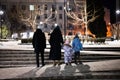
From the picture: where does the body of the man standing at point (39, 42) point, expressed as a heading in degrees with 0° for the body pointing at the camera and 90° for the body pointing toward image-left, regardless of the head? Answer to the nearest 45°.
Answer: approximately 180°

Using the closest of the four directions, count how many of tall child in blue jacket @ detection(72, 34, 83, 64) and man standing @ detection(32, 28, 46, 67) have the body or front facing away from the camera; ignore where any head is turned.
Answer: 2

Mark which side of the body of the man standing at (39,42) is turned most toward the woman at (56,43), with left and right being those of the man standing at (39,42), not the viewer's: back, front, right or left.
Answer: right

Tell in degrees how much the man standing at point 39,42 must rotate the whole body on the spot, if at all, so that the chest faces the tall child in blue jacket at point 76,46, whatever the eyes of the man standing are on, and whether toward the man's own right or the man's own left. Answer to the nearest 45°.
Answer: approximately 90° to the man's own right

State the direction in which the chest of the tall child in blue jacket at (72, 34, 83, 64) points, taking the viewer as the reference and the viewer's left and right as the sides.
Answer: facing away from the viewer
